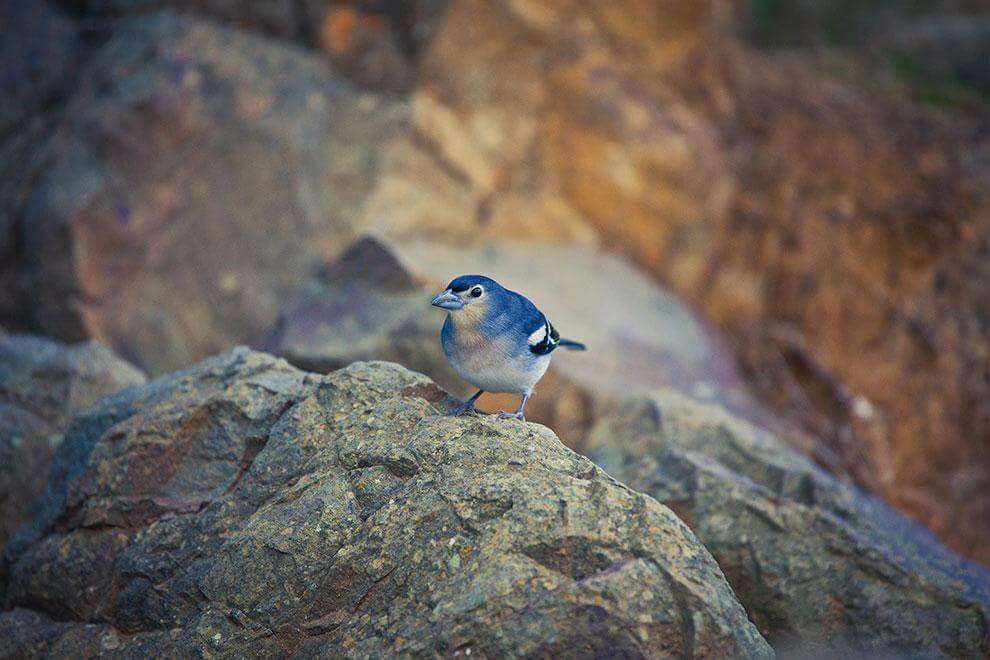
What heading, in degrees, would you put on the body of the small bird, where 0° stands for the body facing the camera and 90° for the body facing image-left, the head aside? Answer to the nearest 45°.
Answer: approximately 45°

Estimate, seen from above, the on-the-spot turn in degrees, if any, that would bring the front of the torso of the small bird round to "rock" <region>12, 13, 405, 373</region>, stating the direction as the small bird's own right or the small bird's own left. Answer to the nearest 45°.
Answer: approximately 90° to the small bird's own right

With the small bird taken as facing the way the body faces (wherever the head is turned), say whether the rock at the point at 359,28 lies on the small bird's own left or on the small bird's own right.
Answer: on the small bird's own right

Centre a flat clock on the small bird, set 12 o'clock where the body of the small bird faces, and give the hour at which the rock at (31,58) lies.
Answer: The rock is roughly at 3 o'clock from the small bird.

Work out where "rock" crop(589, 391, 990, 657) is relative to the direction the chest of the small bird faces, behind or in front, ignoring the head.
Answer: behind
